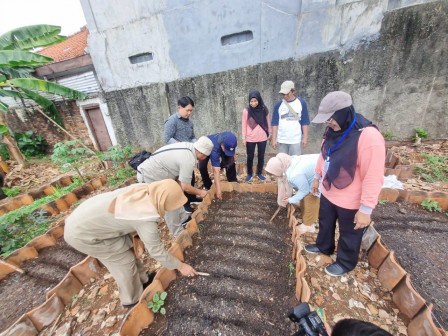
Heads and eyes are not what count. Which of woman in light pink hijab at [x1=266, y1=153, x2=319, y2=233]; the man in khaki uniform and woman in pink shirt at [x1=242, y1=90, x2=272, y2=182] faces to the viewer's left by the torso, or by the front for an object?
the woman in light pink hijab

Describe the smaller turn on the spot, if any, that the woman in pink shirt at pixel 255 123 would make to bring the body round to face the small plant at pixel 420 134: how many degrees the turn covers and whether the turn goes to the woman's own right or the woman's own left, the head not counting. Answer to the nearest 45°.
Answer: approximately 90° to the woman's own left

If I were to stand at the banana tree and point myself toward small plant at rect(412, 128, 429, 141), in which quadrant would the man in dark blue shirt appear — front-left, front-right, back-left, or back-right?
front-right

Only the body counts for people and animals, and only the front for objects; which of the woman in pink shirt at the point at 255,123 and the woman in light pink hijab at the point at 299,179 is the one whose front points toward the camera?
the woman in pink shirt

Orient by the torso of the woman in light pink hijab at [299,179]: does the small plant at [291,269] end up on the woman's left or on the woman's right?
on the woman's left

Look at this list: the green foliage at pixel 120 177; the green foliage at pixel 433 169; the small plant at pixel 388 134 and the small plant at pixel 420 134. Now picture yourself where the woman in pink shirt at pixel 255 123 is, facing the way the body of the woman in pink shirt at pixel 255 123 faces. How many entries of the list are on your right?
1

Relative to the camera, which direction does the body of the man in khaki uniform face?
to the viewer's right

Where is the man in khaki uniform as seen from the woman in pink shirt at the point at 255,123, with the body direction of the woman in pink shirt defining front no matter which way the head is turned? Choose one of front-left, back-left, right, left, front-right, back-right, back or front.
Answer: front-right

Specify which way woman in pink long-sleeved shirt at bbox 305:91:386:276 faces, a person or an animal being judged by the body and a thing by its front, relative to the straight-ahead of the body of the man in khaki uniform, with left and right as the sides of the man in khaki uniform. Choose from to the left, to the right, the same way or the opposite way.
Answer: the opposite way

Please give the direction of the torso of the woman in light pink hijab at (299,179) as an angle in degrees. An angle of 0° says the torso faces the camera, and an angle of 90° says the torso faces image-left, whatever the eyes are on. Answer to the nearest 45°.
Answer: approximately 90°

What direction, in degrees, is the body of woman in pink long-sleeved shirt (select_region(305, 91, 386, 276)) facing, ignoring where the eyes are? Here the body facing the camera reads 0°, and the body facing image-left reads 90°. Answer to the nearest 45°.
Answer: approximately 45°

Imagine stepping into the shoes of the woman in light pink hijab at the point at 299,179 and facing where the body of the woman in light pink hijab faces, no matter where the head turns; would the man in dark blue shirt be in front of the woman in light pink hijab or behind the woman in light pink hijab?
in front

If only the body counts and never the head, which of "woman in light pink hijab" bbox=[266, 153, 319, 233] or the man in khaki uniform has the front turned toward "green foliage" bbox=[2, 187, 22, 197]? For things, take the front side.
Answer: the woman in light pink hijab

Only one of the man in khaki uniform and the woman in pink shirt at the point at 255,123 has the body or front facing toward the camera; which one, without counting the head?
the woman in pink shirt

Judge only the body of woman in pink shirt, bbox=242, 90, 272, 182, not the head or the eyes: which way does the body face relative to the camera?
toward the camera

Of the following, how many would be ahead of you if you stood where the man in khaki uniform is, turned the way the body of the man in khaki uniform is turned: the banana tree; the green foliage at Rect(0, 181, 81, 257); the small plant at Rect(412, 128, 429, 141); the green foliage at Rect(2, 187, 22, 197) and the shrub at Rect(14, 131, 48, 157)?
1

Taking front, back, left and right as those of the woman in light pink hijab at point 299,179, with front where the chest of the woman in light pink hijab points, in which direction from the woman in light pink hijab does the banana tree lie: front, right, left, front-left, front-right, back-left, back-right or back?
front

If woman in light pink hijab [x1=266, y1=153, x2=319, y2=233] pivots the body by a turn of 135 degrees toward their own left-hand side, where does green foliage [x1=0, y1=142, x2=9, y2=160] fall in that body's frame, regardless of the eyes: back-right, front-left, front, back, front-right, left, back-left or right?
back-right

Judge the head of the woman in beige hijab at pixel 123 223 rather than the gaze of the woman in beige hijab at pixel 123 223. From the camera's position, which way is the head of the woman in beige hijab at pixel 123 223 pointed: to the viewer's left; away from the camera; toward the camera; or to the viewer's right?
to the viewer's right
